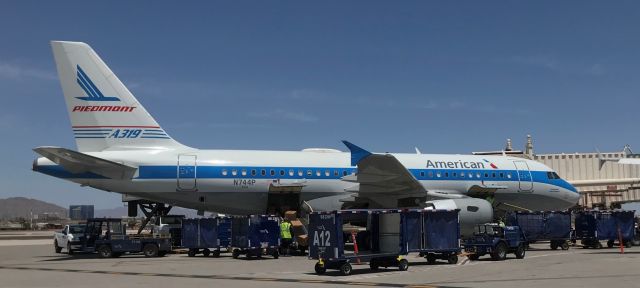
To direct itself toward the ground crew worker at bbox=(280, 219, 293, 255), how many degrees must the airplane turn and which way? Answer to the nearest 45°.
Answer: approximately 45° to its right

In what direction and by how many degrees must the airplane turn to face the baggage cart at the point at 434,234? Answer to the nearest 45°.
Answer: approximately 45° to its right

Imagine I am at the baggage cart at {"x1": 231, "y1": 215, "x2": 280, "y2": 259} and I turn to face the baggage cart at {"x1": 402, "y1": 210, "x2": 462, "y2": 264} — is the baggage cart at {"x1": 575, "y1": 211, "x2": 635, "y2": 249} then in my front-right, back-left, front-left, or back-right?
front-left

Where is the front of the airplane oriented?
to the viewer's right

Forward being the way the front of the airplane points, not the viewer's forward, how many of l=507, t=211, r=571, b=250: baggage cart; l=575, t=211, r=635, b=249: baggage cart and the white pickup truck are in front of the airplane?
2

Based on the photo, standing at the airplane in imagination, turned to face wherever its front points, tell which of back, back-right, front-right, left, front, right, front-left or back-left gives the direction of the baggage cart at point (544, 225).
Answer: front

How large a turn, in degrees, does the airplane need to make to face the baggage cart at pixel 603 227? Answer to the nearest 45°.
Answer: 0° — it already faces it

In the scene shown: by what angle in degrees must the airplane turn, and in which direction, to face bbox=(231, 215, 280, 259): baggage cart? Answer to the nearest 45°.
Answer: approximately 45° to its right

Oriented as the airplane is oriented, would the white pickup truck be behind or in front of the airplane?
behind
